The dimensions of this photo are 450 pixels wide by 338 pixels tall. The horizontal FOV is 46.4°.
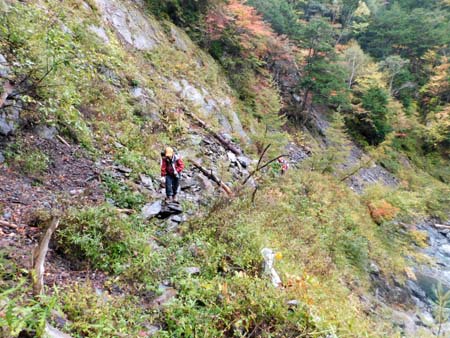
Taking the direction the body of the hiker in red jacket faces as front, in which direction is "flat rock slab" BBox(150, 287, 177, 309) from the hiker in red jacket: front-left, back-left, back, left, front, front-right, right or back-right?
front

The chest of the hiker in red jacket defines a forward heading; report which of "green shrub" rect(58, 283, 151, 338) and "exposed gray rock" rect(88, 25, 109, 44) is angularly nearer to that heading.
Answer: the green shrub

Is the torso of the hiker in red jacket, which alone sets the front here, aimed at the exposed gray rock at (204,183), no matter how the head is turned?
no

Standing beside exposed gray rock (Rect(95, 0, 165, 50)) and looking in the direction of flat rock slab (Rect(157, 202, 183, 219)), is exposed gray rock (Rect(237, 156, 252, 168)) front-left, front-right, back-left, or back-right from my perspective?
front-left

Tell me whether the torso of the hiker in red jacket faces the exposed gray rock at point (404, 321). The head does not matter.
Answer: no

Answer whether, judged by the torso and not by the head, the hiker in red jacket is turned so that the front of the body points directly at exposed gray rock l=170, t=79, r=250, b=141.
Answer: no

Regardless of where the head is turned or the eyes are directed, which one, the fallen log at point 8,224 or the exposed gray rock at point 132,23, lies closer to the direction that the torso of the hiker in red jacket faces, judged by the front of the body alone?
the fallen log

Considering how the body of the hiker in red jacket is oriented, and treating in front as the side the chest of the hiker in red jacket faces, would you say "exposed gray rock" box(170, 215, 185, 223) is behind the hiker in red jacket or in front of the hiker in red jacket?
in front

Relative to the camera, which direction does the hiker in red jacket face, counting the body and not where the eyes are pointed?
toward the camera

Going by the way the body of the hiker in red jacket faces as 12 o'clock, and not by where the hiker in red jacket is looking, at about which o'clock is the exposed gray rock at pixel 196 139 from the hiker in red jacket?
The exposed gray rock is roughly at 6 o'clock from the hiker in red jacket.

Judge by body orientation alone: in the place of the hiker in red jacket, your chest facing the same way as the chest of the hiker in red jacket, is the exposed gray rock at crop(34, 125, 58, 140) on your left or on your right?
on your right

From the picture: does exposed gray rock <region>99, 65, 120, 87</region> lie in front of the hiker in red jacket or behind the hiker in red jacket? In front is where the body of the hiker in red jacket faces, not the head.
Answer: behind

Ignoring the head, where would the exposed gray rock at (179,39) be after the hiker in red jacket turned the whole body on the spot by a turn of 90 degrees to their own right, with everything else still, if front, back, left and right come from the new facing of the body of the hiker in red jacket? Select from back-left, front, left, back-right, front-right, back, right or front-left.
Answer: right

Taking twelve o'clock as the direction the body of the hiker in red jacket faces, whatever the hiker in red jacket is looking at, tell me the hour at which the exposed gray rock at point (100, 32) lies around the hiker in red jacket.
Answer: The exposed gray rock is roughly at 5 o'clock from the hiker in red jacket.

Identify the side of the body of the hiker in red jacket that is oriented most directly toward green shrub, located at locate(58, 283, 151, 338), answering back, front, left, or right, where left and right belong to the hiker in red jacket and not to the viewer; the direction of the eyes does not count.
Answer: front

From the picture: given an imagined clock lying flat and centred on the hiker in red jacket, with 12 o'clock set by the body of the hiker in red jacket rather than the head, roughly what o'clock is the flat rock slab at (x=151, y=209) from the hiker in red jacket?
The flat rock slab is roughly at 12 o'clock from the hiker in red jacket.

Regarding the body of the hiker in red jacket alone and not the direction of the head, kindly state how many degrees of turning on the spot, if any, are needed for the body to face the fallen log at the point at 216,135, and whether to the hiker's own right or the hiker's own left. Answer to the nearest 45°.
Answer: approximately 180°

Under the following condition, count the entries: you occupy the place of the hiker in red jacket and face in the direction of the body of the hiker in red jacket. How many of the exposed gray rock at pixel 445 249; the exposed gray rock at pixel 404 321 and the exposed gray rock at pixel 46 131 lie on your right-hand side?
1

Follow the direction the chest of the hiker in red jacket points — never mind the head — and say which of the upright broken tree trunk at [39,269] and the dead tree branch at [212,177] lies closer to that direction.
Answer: the upright broken tree trunk
